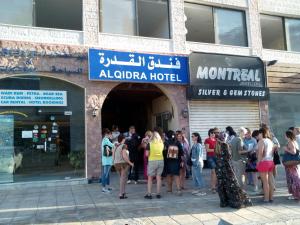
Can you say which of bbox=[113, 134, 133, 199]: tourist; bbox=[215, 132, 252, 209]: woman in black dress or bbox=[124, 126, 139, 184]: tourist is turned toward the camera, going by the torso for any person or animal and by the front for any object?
bbox=[124, 126, 139, 184]: tourist

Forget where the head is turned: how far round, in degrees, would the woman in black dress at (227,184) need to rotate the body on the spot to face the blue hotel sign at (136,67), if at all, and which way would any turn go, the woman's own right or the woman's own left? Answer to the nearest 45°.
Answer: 0° — they already face it

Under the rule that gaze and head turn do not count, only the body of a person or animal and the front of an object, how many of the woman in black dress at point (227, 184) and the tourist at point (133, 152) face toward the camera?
1

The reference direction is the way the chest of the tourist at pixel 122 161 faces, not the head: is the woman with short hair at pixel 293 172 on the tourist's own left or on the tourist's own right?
on the tourist's own right

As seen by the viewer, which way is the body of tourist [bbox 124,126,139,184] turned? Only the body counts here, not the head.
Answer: toward the camera

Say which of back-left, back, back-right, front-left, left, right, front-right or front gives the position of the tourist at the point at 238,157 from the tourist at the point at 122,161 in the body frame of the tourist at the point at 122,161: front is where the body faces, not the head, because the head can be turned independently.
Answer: front-right

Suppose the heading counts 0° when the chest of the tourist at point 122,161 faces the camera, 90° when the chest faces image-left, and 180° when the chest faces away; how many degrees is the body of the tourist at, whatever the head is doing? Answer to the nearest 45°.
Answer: approximately 225°

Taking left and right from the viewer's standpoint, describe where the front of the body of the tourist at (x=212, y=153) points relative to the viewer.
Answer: facing the viewer and to the right of the viewer

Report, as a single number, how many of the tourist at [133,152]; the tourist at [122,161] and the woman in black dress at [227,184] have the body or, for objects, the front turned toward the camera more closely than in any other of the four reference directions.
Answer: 1

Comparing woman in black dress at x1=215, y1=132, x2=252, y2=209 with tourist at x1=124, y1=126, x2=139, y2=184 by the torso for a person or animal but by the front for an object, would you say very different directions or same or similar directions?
very different directions

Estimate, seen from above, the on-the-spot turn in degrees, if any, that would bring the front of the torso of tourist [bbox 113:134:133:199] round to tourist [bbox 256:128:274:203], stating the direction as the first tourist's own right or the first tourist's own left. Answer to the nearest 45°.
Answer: approximately 45° to the first tourist's own right

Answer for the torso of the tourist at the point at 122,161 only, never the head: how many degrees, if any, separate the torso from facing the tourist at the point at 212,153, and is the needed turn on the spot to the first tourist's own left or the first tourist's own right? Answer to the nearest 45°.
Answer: approximately 45° to the first tourist's own right

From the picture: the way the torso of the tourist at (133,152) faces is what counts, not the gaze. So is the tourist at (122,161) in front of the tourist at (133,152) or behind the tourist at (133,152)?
in front

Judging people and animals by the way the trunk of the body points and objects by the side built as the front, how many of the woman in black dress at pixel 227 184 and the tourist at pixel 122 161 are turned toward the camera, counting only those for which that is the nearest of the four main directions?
0

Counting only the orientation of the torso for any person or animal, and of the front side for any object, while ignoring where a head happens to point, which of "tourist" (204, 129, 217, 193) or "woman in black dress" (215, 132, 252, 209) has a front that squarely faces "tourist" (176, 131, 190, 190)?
the woman in black dress
